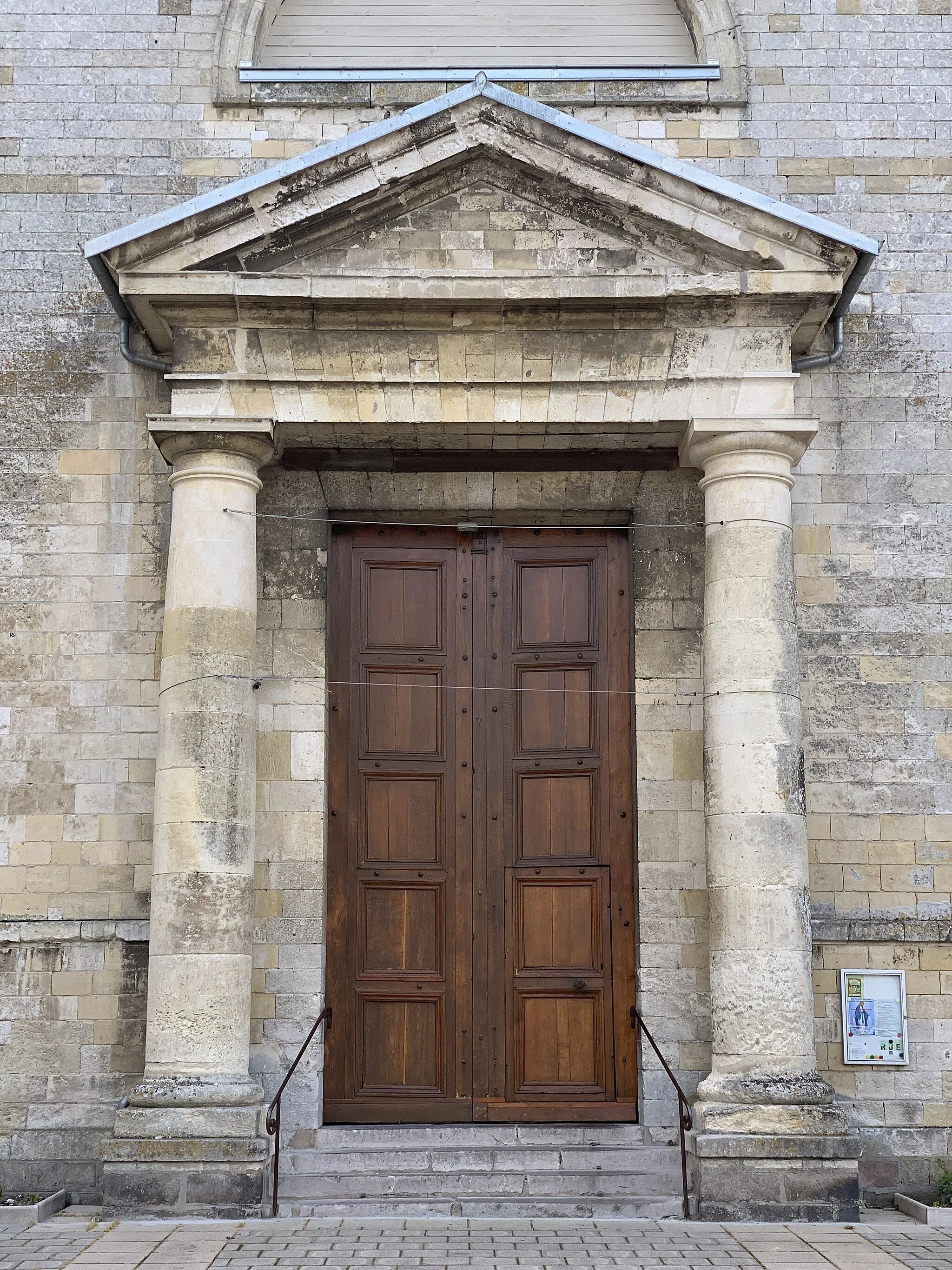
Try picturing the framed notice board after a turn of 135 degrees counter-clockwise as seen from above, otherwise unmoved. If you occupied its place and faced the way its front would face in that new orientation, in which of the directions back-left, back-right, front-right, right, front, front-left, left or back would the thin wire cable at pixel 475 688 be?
back-left

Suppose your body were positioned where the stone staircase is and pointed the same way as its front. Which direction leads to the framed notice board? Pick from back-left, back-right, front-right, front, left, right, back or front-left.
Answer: left

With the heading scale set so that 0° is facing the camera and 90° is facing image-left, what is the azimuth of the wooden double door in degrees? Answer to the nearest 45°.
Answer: approximately 0°

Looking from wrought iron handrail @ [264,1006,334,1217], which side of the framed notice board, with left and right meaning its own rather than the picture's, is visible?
right

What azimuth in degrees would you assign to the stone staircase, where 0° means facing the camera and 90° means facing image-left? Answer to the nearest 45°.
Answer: approximately 0°

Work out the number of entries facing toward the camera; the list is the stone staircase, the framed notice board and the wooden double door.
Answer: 3

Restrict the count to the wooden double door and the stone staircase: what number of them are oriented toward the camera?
2
